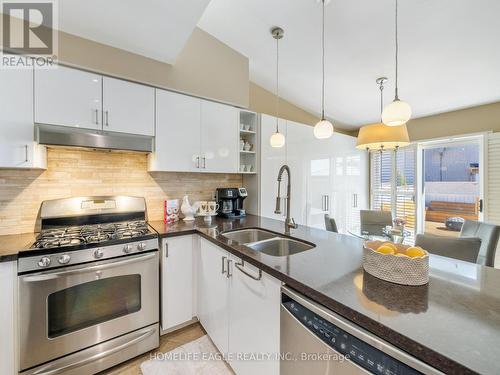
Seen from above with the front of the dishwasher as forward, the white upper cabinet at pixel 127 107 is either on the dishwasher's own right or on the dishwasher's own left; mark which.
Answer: on the dishwasher's own right

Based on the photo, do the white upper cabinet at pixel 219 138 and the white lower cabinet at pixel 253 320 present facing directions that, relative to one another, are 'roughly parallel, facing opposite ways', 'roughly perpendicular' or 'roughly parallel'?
roughly perpendicular

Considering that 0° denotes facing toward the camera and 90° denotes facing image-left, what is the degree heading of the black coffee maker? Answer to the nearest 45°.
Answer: approximately 0°

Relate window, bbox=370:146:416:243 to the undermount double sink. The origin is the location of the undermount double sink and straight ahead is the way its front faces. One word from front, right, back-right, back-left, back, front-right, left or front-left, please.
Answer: back

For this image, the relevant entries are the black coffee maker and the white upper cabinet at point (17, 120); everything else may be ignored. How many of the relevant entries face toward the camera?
2

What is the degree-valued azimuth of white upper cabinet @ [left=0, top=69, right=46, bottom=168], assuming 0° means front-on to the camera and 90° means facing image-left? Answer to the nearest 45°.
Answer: approximately 0°

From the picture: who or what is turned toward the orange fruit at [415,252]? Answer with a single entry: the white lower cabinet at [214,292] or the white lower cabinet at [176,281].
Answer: the white lower cabinet at [176,281]

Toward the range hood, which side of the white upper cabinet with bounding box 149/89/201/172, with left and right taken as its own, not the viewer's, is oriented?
right

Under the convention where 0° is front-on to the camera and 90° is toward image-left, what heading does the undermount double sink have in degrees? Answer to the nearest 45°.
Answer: approximately 45°

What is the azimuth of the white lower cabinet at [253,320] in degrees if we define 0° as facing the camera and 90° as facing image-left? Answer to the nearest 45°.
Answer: approximately 45°

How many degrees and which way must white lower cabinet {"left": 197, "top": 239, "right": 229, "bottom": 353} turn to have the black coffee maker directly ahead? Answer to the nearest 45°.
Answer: approximately 135° to its right
